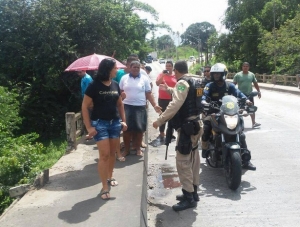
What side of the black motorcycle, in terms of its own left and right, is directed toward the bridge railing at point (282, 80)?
back

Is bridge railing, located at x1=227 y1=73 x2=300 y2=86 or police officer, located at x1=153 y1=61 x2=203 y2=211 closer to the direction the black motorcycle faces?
the police officer

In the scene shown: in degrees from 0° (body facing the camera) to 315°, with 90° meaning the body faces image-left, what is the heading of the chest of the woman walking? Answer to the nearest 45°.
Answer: approximately 315°

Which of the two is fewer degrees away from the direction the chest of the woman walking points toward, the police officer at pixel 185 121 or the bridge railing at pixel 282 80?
the police officer

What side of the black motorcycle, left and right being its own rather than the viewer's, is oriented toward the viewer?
front

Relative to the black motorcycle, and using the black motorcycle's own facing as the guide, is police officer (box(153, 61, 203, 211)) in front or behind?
in front

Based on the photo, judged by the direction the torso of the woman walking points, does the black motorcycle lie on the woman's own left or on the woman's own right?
on the woman's own left

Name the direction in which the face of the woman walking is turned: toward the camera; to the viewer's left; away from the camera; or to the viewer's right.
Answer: to the viewer's right

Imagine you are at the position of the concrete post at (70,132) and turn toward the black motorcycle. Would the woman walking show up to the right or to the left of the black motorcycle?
right

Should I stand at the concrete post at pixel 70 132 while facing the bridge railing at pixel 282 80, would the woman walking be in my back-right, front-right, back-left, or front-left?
back-right

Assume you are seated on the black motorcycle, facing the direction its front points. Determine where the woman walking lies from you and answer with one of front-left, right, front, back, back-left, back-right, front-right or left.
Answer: front-right

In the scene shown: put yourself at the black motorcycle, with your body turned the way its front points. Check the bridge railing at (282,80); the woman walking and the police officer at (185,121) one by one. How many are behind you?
1

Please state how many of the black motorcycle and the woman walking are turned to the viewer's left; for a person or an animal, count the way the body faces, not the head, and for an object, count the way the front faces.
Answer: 0

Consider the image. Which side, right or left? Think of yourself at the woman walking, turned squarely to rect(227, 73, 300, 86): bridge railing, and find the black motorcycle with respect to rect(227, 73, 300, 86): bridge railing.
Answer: right
